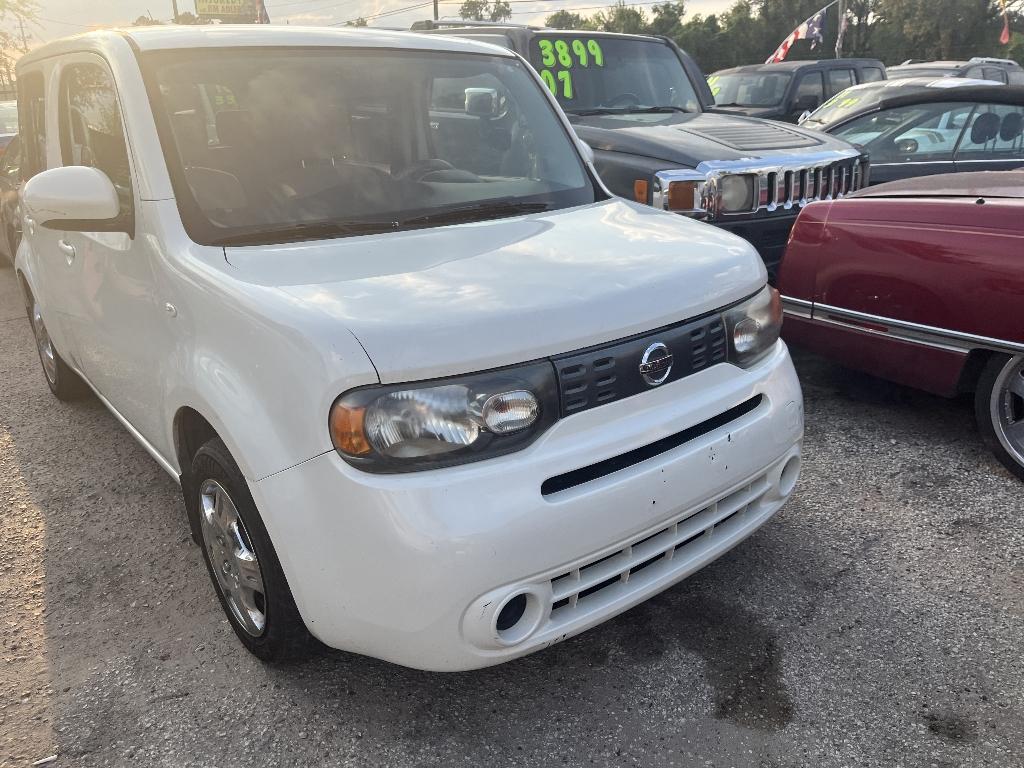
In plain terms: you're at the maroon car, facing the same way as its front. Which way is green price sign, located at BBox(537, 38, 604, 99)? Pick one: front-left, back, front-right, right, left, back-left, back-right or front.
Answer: back

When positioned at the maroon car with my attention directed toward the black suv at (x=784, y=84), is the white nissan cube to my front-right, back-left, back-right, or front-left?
back-left

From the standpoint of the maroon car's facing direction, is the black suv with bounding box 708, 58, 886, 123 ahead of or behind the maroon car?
behind

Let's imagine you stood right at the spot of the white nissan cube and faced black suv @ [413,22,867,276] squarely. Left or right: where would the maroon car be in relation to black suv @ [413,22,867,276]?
right

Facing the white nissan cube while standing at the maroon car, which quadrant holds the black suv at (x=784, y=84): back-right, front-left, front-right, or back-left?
back-right

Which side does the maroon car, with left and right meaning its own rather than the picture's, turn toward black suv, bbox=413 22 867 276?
back

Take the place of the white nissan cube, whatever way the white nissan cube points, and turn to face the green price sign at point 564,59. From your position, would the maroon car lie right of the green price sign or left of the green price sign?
right

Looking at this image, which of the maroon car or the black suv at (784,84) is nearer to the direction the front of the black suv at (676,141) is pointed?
the maroon car

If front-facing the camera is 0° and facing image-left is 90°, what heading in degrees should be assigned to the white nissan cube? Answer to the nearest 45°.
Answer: approximately 315°

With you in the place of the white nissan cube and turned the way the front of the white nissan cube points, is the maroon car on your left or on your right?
on your left

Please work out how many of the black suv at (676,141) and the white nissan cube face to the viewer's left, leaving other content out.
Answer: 0

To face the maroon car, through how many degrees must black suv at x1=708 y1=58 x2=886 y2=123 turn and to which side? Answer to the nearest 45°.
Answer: approximately 45° to its left

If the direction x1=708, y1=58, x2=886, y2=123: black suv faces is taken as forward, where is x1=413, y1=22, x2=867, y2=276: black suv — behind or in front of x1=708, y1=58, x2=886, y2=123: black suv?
in front

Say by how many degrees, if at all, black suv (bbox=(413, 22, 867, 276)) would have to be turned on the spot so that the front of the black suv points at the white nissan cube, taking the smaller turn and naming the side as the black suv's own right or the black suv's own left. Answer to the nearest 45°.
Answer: approximately 45° to the black suv's own right

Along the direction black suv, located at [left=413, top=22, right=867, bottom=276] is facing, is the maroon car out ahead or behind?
ahead

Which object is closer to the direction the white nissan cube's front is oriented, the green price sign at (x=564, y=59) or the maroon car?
the maroon car
